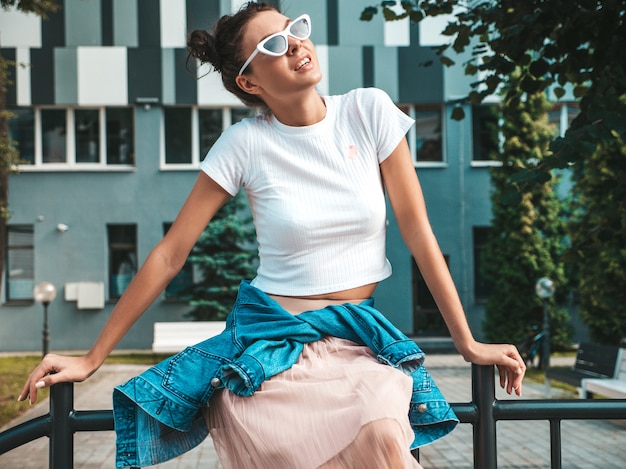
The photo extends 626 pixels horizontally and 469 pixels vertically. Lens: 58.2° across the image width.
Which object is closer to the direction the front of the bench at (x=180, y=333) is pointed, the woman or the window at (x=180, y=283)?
the woman

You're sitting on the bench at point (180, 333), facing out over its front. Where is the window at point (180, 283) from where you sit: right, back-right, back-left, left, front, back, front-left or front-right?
back

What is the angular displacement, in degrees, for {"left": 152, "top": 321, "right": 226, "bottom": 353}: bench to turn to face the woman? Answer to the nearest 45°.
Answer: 0° — it already faces them

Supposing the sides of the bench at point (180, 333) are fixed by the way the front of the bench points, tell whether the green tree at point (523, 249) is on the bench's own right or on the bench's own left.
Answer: on the bench's own left

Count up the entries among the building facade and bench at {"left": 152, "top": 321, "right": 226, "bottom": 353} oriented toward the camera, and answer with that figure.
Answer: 2

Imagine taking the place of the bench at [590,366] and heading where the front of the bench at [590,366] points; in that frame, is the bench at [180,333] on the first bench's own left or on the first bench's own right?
on the first bench's own right

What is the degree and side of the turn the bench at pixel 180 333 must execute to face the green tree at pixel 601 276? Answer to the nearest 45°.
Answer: approximately 45° to its left

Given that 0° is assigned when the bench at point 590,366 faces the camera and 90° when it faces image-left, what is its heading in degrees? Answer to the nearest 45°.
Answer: approximately 45°

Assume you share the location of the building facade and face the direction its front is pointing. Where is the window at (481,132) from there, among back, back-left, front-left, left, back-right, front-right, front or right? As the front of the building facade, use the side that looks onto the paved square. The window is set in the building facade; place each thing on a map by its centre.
left

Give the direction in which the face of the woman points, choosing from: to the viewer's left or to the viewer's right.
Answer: to the viewer's right

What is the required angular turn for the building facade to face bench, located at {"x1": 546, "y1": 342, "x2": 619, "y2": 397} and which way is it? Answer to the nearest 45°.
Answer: approximately 45° to its left
